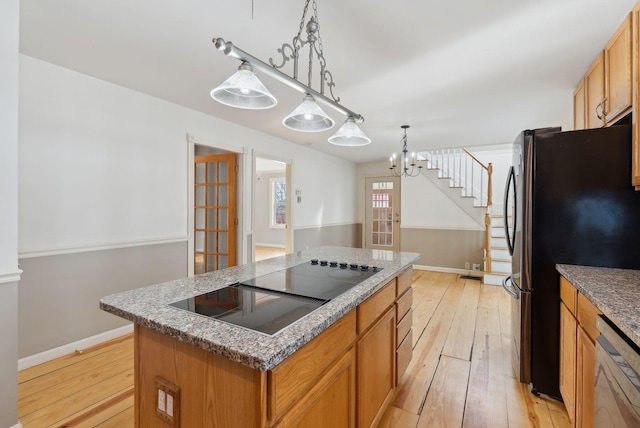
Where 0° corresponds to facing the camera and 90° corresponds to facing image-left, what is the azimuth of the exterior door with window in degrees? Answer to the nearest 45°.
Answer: approximately 0°

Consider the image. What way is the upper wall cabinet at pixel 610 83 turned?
to the viewer's left

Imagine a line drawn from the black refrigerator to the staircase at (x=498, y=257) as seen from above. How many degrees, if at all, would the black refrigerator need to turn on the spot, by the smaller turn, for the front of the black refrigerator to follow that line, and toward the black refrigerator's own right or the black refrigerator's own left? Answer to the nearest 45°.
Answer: approximately 90° to the black refrigerator's own right

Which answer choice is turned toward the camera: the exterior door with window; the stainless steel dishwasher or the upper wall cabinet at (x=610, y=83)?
the exterior door with window

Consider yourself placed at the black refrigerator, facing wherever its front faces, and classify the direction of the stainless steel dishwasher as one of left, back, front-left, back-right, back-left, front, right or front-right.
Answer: left

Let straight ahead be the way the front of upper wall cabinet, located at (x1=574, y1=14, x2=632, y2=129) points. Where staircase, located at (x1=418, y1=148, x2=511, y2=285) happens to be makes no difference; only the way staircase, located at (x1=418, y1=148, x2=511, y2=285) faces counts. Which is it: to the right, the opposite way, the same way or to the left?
to the left

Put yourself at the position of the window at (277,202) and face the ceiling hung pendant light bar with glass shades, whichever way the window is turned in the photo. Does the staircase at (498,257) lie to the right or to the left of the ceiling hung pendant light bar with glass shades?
left

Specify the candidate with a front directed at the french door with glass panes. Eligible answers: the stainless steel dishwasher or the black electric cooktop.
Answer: the stainless steel dishwasher

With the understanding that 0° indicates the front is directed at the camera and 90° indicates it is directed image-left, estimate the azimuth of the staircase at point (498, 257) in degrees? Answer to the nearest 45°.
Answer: approximately 0°

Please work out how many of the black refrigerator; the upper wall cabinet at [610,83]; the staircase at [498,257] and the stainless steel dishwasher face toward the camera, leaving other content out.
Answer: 1
